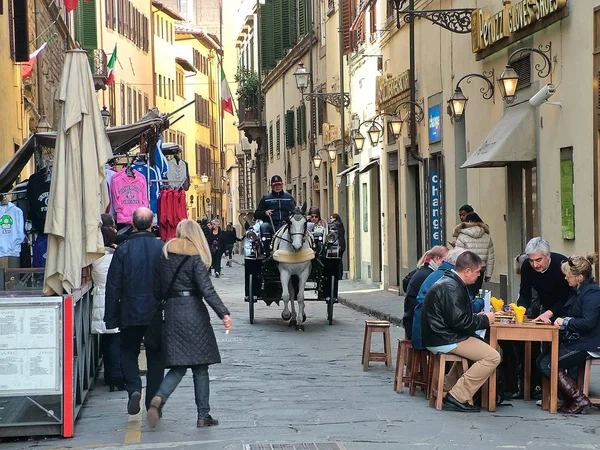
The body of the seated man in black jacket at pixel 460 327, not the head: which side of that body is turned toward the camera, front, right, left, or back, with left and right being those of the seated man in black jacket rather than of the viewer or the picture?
right

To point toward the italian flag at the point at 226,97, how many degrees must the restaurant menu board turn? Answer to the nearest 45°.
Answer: approximately 180°

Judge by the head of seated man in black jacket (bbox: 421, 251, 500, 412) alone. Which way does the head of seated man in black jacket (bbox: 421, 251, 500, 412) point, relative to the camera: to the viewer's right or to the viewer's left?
to the viewer's right

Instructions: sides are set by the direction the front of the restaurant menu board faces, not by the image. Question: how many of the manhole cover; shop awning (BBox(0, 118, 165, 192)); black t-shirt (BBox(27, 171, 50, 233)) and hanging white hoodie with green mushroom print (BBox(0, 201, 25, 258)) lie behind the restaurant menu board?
3

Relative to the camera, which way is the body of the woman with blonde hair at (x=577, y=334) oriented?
to the viewer's left

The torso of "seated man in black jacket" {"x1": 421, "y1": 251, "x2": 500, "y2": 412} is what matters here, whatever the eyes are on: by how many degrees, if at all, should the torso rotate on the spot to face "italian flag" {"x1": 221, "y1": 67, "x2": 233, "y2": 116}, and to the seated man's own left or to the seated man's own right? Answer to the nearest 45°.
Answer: approximately 90° to the seated man's own left

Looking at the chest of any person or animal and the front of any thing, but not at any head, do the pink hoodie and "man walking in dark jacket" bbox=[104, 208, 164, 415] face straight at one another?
yes

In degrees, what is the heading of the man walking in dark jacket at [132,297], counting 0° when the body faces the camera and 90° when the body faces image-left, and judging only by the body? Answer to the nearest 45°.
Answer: approximately 180°

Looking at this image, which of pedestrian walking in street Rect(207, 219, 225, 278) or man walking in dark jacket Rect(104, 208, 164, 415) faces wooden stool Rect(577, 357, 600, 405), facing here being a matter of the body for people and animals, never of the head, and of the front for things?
the pedestrian walking in street

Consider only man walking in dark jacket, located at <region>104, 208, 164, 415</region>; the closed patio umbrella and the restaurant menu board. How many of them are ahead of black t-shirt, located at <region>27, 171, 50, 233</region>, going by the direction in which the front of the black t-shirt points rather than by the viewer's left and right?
3

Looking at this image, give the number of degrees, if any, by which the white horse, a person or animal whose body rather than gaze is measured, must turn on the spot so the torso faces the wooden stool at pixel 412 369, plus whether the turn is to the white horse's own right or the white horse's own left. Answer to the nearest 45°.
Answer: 0° — it already faces it
